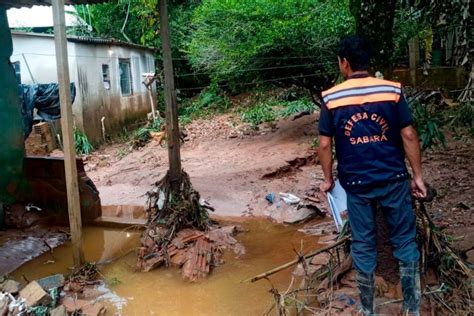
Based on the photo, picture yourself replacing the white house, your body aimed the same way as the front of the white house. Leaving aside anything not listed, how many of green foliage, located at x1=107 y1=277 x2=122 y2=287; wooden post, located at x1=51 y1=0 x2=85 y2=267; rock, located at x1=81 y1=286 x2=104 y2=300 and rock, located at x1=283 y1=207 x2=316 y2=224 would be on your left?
0

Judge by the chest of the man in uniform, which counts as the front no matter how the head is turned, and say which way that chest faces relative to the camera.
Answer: away from the camera

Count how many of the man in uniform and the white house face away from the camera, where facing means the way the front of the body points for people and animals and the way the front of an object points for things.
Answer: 1

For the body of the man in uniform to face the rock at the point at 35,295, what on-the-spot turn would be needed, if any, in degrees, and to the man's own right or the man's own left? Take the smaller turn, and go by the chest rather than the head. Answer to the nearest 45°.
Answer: approximately 90° to the man's own left

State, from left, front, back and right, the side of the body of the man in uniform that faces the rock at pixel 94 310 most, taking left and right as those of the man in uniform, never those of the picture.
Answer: left

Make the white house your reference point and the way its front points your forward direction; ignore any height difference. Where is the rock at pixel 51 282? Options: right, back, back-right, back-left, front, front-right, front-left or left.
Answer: front-right

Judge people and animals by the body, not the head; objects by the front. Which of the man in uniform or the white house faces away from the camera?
the man in uniform

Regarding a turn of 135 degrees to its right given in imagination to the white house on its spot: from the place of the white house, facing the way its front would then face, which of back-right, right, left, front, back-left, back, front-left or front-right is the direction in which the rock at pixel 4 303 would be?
left

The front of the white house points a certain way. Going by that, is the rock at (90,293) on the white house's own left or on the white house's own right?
on the white house's own right

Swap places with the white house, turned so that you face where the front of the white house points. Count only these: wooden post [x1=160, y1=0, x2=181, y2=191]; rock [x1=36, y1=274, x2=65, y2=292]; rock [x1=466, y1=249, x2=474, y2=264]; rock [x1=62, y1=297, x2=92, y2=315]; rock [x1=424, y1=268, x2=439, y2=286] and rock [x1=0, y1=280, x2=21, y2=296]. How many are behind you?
0

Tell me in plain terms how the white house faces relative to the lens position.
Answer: facing the viewer and to the right of the viewer

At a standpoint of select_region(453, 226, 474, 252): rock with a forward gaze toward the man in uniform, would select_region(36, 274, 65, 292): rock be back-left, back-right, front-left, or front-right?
front-right

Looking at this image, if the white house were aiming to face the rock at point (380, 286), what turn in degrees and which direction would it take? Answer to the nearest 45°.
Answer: approximately 45° to its right

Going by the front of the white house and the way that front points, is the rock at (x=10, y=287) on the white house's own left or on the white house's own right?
on the white house's own right
